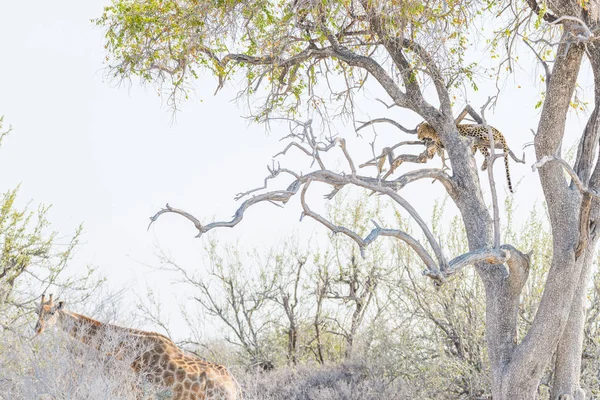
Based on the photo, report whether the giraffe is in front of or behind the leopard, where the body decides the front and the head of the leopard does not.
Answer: in front

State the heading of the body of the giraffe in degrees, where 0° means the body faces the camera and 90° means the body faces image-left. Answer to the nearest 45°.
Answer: approximately 90°

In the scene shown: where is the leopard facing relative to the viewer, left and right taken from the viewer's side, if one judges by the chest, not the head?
facing to the left of the viewer

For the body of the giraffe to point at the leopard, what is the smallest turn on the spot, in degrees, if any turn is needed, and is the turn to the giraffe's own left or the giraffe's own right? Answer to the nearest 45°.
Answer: approximately 180°

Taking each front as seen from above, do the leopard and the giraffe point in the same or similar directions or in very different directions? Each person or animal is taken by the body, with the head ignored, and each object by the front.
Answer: same or similar directions

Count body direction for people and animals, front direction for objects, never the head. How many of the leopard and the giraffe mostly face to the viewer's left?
2
